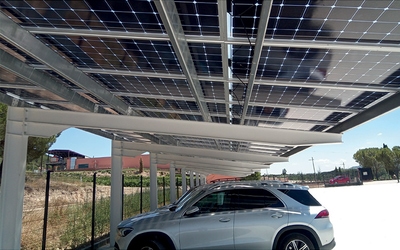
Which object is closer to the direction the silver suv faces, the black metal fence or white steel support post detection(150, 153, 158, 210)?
the black metal fence

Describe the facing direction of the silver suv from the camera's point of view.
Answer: facing to the left of the viewer

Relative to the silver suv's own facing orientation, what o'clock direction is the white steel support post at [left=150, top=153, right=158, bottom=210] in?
The white steel support post is roughly at 2 o'clock from the silver suv.

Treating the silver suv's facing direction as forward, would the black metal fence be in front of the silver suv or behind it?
in front
